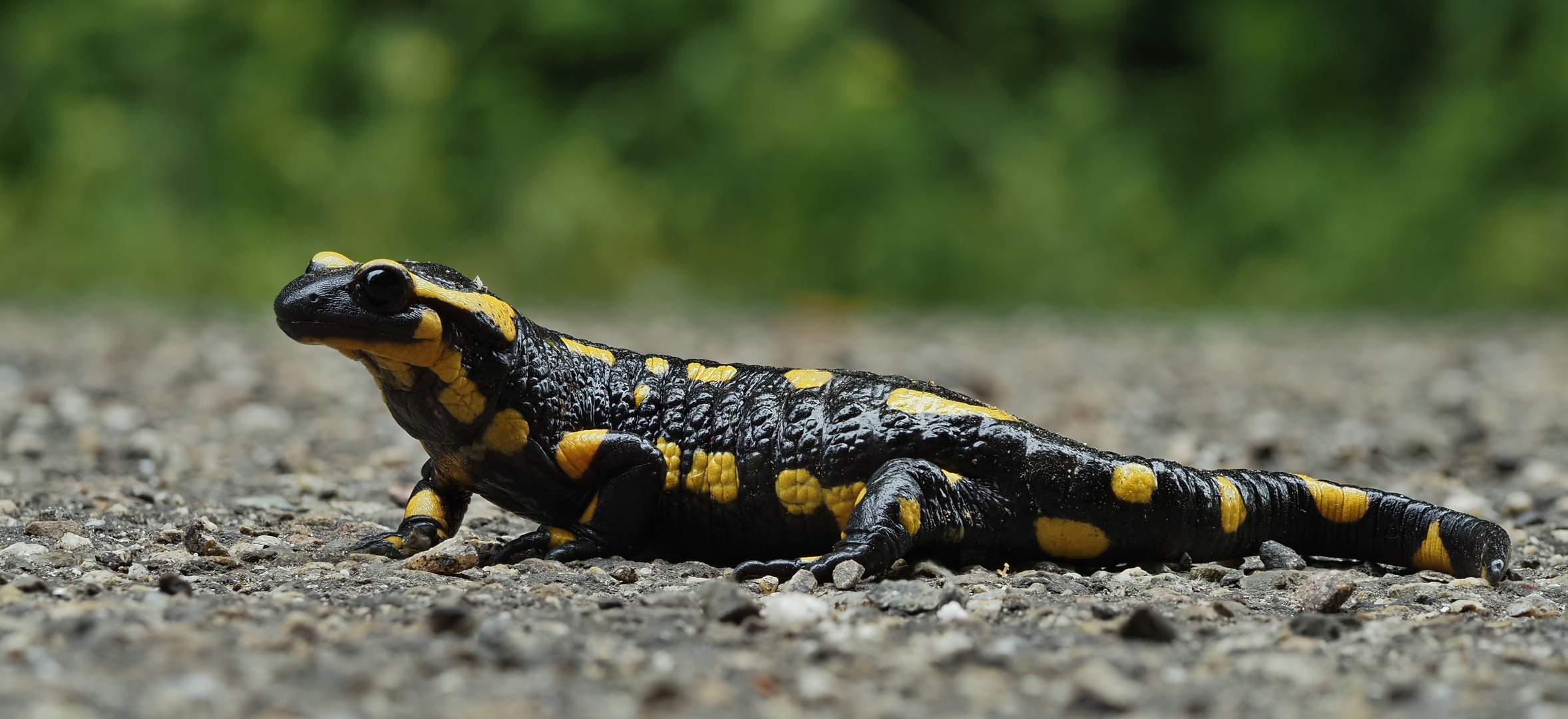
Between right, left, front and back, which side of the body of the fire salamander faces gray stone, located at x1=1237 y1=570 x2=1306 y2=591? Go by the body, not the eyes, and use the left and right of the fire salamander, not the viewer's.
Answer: back

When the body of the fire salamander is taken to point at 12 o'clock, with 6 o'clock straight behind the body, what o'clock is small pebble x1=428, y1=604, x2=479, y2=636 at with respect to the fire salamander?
The small pebble is roughly at 10 o'clock from the fire salamander.

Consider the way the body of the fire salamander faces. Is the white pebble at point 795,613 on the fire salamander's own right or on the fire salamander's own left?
on the fire salamander's own left

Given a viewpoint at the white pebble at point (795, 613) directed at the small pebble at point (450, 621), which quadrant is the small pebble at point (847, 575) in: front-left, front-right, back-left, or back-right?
back-right

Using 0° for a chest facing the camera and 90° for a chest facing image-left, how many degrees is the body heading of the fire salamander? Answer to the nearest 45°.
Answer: approximately 90°

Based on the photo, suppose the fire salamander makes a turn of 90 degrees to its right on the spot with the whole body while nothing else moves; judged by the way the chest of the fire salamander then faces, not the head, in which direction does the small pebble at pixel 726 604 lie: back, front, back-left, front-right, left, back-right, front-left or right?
back

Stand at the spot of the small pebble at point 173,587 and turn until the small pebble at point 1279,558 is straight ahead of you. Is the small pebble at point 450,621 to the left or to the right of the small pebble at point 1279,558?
right
